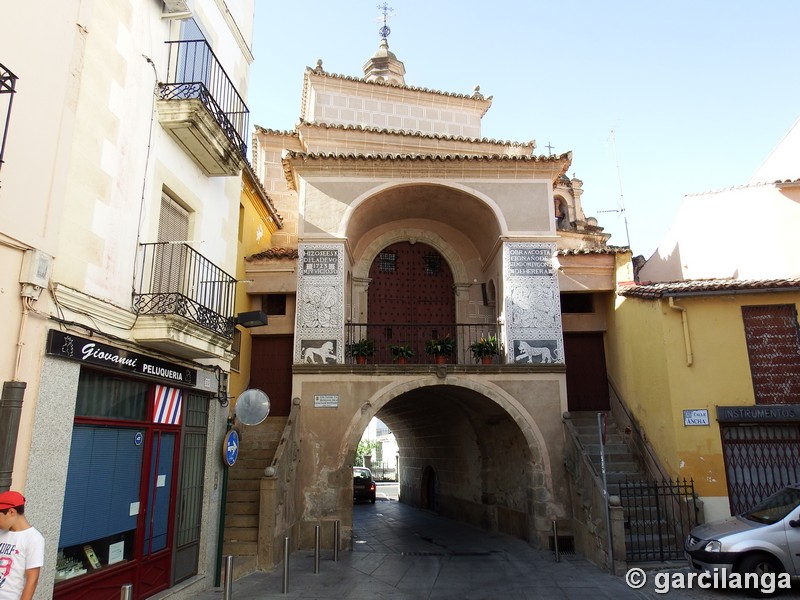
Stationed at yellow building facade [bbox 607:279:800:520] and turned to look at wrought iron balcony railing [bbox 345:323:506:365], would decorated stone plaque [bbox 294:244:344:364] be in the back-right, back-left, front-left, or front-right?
front-left

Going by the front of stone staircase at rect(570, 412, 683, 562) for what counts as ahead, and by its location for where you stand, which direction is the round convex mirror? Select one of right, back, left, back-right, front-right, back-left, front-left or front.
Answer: front-right

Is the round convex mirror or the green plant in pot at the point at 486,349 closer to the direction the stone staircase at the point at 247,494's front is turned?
the round convex mirror

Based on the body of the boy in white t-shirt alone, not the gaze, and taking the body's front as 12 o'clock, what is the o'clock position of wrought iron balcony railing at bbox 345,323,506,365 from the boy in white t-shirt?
The wrought iron balcony railing is roughly at 6 o'clock from the boy in white t-shirt.

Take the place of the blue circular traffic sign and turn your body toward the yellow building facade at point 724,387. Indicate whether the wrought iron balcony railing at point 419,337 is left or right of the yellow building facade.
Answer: left

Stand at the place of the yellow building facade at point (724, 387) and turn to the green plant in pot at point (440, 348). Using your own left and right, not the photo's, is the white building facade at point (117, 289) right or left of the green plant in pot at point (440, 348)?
left

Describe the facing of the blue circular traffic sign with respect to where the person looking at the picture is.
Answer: facing the viewer and to the right of the viewer

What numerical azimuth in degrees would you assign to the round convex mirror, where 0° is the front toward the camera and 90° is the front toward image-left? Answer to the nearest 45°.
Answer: approximately 0°

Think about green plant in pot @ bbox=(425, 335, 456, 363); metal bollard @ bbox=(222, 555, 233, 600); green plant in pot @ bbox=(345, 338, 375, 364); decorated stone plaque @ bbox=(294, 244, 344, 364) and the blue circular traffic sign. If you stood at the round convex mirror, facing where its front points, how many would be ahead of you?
1

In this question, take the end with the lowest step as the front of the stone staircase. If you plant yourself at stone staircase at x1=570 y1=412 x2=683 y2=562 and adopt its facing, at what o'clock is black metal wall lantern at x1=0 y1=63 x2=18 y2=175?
The black metal wall lantern is roughly at 1 o'clock from the stone staircase.

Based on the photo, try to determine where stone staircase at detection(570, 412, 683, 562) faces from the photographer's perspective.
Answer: facing the viewer

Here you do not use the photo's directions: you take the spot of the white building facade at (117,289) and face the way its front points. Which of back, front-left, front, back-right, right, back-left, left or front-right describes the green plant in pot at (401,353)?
left

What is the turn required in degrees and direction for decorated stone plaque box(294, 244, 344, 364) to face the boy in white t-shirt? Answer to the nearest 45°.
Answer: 0° — it already faces them

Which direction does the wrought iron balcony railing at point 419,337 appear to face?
toward the camera

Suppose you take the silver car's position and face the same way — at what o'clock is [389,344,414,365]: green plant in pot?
The green plant in pot is roughly at 2 o'clock from the silver car.

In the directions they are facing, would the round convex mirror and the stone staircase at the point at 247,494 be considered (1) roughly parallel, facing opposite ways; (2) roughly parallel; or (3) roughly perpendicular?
roughly parallel
